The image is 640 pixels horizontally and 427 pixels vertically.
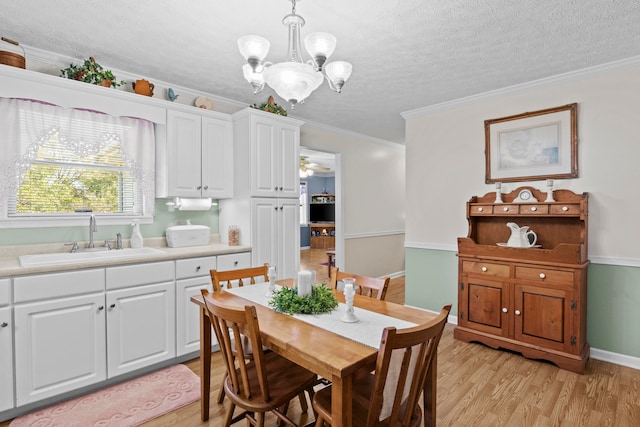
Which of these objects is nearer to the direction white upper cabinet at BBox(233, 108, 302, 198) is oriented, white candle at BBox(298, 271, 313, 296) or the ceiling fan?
the white candle

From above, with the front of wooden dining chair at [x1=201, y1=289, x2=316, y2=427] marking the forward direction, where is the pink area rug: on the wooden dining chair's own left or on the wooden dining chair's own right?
on the wooden dining chair's own left

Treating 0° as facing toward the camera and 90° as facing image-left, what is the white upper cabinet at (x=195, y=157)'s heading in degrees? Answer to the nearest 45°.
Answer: approximately 315°

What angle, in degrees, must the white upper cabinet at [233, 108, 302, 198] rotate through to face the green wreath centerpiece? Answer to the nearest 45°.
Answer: approximately 45° to its right

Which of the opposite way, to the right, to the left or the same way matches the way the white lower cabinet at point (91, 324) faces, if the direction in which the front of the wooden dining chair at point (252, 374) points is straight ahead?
to the right
